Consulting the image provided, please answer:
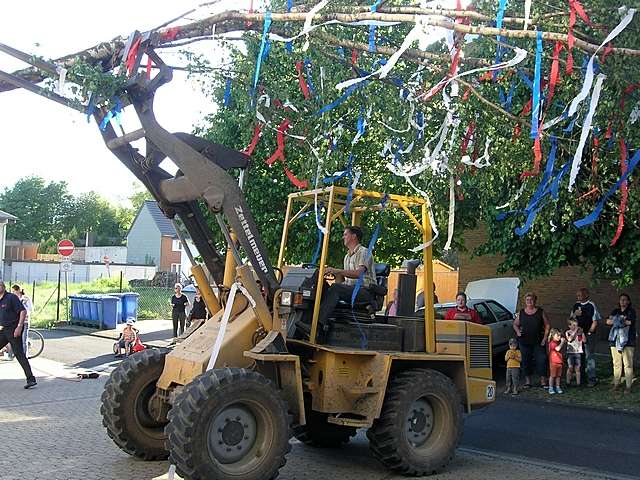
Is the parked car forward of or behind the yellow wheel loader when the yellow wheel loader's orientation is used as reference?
behind

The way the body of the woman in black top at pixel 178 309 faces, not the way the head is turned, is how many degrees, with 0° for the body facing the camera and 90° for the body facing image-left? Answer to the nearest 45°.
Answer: approximately 0°

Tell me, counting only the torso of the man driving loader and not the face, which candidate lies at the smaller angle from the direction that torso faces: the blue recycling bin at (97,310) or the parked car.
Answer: the blue recycling bin

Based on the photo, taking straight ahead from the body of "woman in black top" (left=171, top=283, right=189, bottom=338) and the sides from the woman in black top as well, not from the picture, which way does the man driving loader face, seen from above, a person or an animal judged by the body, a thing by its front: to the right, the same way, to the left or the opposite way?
to the right

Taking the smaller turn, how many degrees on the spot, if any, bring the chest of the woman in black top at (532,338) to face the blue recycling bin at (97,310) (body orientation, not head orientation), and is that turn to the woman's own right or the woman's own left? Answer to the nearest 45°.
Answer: approximately 135° to the woman's own right

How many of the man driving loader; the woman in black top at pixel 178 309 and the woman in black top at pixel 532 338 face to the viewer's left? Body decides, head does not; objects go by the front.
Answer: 1

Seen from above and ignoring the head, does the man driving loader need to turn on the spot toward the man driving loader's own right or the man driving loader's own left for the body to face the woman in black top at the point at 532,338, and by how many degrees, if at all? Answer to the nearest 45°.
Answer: approximately 135° to the man driving loader's own right

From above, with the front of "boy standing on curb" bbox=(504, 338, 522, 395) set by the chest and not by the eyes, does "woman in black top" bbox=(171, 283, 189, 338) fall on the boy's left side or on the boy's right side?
on the boy's right side

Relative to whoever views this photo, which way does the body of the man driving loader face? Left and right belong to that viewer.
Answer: facing to the left of the viewer

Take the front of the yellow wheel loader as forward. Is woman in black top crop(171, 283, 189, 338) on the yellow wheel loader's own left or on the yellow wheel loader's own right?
on the yellow wheel loader's own right

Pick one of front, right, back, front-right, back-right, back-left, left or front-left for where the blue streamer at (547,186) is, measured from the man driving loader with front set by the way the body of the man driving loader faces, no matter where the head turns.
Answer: back

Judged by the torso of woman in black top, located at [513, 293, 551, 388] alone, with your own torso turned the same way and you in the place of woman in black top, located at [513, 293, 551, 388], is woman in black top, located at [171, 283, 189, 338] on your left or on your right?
on your right

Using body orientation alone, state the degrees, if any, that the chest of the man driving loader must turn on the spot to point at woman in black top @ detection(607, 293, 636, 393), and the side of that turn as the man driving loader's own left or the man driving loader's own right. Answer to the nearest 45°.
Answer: approximately 135° to the man driving loader's own right
